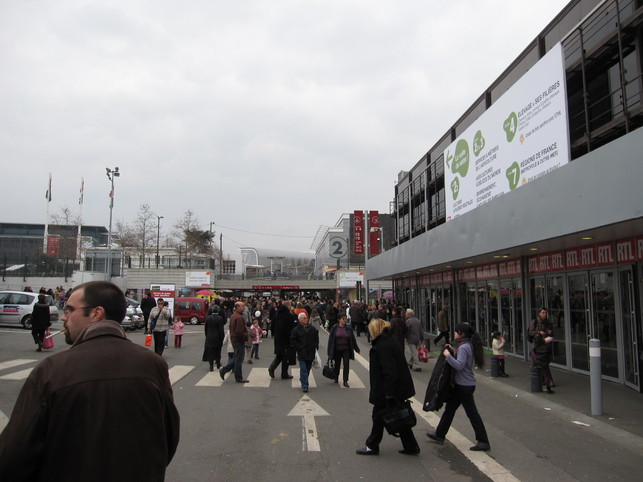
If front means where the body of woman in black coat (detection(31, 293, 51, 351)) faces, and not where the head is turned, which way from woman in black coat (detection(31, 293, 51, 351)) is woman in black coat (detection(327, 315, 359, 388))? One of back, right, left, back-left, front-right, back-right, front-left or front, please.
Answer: back-right

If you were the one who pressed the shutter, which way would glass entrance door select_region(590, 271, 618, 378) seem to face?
facing the viewer and to the left of the viewer

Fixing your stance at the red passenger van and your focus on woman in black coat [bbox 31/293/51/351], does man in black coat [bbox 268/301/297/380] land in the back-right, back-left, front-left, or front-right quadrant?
front-left

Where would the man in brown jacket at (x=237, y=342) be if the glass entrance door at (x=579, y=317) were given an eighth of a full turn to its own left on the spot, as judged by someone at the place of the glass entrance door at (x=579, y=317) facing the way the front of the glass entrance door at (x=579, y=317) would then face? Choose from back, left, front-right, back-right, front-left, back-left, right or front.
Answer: front-right

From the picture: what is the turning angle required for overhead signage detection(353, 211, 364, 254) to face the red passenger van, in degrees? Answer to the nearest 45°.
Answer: approximately 45° to its right

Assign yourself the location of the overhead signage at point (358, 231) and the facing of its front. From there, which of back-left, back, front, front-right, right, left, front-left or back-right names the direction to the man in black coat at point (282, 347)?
front

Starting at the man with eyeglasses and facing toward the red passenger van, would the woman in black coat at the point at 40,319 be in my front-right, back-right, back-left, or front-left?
front-left

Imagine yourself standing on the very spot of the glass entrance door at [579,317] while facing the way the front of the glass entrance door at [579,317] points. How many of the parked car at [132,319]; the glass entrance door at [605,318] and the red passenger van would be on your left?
1

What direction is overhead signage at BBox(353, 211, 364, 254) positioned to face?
toward the camera
